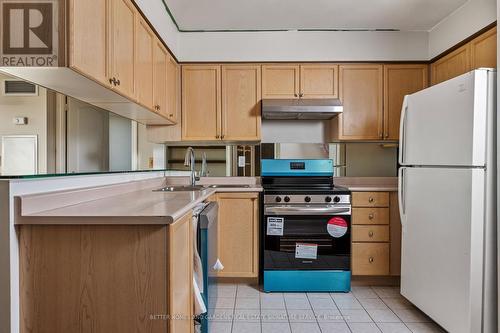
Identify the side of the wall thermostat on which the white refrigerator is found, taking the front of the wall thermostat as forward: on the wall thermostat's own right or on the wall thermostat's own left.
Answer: on the wall thermostat's own left

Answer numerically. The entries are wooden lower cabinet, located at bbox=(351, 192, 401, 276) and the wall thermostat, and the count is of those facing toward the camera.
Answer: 2

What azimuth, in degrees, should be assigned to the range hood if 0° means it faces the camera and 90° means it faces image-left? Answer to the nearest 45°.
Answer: approximately 0°

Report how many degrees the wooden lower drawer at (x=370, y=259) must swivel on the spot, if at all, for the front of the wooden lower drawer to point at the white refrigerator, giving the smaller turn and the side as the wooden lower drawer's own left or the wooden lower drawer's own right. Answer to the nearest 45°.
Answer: approximately 45° to the wooden lower drawer's own left

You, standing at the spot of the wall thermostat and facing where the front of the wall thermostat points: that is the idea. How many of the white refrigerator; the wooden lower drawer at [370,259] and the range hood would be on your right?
0

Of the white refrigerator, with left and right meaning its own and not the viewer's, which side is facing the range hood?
right

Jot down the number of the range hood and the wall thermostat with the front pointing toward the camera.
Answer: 2

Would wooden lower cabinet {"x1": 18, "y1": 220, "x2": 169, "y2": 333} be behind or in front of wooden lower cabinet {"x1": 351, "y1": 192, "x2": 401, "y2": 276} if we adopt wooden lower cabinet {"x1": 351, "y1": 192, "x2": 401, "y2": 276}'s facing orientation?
in front

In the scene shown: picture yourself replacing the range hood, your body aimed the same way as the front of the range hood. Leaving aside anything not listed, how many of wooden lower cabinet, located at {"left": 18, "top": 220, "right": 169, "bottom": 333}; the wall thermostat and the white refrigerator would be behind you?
0

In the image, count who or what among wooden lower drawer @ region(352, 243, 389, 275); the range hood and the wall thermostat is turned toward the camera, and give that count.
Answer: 3

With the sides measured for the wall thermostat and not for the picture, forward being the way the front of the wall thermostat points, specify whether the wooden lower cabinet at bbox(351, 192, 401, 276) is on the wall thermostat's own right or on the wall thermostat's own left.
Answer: on the wall thermostat's own left

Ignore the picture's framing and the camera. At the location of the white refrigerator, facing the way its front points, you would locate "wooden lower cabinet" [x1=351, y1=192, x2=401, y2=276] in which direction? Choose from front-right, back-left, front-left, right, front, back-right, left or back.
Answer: right

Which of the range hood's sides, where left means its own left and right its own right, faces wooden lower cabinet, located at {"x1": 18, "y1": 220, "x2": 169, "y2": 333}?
front

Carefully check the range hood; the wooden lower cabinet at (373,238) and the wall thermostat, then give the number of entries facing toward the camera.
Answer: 3

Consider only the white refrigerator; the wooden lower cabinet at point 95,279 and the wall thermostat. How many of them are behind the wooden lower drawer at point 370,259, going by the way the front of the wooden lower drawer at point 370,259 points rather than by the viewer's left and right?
0

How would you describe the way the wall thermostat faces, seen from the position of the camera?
facing the viewer

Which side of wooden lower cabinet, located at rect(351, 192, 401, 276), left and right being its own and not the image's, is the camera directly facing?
front

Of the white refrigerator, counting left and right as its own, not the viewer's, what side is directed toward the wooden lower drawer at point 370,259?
right
